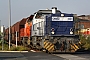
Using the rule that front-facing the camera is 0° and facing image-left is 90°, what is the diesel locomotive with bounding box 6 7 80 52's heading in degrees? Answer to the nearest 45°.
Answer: approximately 315°
